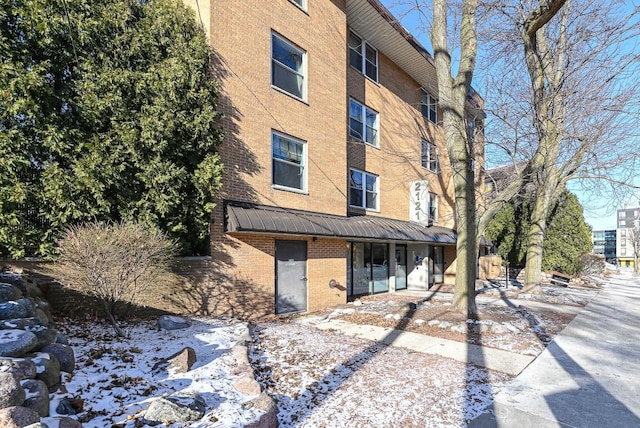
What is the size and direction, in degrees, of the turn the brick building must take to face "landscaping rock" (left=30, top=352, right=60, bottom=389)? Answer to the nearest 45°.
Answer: approximately 45° to its right

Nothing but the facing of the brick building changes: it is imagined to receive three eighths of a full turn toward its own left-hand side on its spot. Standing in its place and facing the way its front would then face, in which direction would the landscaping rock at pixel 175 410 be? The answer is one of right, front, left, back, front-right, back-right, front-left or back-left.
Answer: back

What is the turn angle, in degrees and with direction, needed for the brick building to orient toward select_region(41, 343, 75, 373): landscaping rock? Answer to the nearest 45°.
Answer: approximately 45° to its right

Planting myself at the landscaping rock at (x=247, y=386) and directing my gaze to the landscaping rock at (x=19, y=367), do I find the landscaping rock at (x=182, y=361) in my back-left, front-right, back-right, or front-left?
front-right

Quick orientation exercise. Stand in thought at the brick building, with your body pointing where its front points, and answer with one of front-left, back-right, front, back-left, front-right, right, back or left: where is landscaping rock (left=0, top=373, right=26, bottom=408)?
front-right

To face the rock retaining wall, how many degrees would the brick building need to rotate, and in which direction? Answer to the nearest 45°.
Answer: approximately 45° to its right

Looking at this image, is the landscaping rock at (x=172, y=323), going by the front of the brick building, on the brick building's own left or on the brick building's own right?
on the brick building's own right

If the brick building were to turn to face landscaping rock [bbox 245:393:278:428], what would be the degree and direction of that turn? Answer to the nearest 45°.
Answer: approximately 45° to its right

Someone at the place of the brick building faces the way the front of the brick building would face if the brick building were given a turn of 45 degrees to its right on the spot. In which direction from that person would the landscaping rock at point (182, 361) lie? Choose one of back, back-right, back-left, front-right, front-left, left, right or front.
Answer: front

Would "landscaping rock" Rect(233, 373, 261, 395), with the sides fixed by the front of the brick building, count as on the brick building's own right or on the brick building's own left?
on the brick building's own right

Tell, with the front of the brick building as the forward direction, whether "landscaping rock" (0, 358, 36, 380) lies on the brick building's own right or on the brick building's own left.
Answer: on the brick building's own right

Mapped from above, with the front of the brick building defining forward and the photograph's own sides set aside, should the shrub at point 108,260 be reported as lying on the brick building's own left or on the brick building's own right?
on the brick building's own right

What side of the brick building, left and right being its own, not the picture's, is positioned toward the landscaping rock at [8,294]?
right

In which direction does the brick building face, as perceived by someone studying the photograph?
facing the viewer and to the right of the viewer
